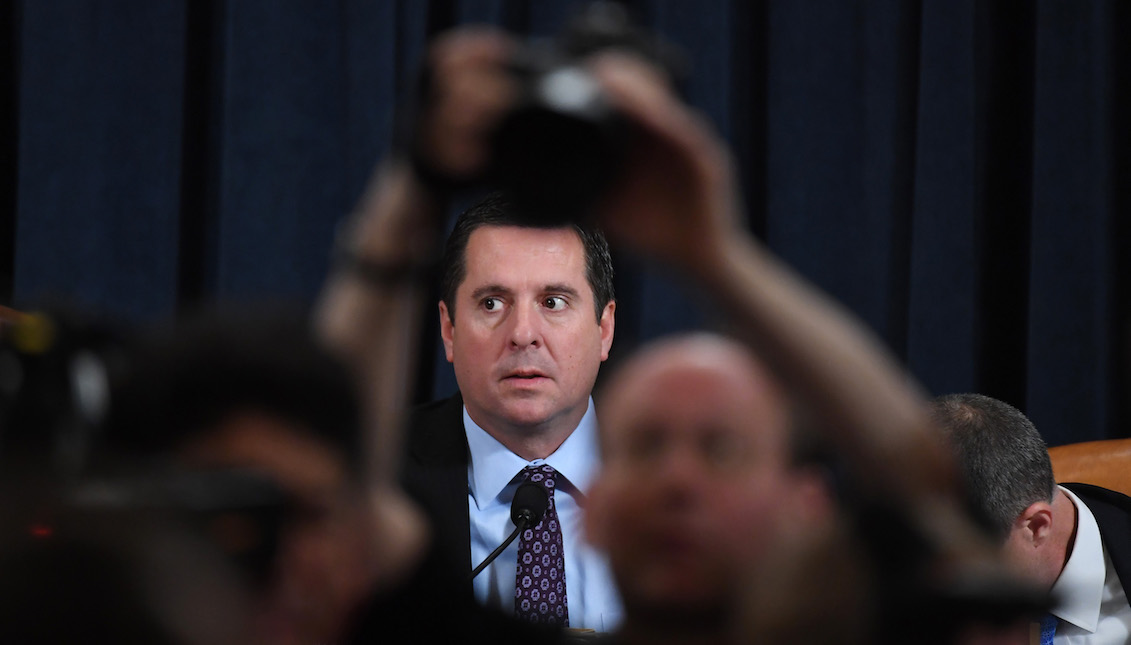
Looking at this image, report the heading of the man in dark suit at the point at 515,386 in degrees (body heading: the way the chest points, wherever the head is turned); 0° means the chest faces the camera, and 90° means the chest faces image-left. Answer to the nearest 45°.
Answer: approximately 0°
